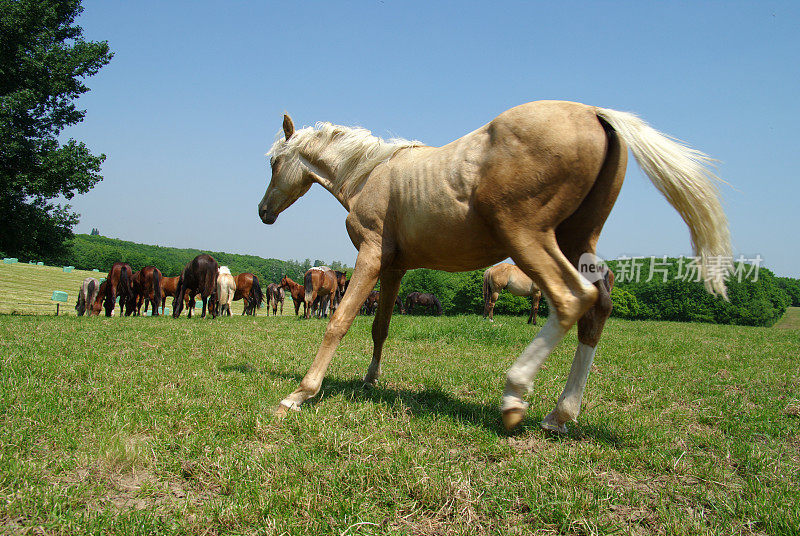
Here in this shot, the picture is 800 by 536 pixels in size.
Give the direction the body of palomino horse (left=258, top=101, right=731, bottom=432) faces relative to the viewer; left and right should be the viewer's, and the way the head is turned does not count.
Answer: facing away from the viewer and to the left of the viewer

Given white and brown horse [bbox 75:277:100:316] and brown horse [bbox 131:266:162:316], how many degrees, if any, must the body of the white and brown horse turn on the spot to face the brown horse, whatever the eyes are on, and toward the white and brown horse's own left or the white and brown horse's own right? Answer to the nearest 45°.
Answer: approximately 135° to the white and brown horse's own right

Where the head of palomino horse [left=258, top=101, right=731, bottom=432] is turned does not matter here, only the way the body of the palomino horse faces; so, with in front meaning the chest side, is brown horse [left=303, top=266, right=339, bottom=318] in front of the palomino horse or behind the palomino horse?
in front

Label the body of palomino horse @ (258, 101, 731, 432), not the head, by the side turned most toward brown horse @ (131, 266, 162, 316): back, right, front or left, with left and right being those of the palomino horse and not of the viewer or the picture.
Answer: front

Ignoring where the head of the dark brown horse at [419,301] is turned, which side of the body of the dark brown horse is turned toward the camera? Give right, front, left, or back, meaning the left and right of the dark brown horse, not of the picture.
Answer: left
